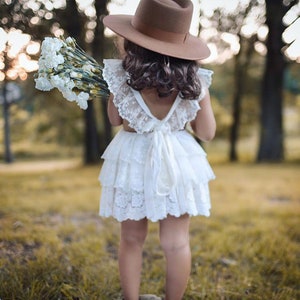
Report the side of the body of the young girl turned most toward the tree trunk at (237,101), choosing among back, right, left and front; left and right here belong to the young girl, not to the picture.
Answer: front

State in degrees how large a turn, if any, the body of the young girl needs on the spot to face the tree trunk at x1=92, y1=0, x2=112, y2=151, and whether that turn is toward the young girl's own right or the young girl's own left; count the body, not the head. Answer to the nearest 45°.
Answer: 0° — they already face it

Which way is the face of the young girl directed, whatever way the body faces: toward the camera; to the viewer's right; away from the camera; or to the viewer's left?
away from the camera

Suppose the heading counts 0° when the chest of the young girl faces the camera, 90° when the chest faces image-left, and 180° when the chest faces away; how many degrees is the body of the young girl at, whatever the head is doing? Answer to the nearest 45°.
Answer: approximately 180°
